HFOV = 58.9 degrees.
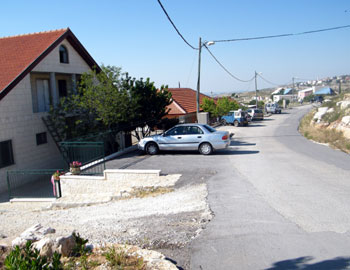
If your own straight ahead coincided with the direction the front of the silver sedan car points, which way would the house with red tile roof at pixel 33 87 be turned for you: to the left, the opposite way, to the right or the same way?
the opposite way

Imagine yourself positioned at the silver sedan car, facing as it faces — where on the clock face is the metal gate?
The metal gate is roughly at 10 o'clock from the silver sedan car.

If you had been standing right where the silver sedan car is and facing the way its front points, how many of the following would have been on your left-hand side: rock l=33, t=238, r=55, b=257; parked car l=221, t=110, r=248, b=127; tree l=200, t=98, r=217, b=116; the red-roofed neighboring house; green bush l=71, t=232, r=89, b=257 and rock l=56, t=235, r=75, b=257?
3

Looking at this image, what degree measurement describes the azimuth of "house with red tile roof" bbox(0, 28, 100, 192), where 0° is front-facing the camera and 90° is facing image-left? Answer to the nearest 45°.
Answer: approximately 315°

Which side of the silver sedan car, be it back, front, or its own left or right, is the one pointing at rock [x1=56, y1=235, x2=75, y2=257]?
left

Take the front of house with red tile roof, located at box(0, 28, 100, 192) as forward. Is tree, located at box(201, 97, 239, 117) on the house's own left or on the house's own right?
on the house's own left

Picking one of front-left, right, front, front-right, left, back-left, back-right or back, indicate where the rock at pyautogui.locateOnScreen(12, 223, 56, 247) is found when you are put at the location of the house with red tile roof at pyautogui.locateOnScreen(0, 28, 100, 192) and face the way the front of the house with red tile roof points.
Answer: front-right

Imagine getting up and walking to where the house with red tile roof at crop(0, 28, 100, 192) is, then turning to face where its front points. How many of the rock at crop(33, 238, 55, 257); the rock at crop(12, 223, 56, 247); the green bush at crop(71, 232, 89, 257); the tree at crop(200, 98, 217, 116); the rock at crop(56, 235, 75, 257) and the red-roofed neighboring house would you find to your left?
2

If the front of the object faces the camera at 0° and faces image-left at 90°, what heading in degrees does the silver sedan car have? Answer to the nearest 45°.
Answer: approximately 90°

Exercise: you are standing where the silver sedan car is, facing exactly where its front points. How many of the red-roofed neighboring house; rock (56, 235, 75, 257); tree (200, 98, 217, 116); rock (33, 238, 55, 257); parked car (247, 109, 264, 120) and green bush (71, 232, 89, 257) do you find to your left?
3

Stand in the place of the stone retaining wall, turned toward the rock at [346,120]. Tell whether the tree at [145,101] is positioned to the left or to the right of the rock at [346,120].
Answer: left

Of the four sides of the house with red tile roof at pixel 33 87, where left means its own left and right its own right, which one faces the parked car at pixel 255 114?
left

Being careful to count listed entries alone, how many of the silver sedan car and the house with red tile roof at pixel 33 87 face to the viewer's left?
1

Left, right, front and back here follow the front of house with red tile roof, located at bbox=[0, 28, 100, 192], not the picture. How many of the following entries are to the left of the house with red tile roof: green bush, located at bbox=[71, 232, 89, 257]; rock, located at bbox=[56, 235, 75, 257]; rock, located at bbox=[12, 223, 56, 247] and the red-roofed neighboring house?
1

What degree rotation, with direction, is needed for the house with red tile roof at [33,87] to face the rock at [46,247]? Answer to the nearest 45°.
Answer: approximately 45° to its right

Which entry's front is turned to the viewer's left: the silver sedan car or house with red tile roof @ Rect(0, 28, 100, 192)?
the silver sedan car

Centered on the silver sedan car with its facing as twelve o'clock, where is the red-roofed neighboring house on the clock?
The red-roofed neighboring house is roughly at 3 o'clock from the silver sedan car.

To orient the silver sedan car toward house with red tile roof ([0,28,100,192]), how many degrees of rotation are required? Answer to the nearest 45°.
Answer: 0° — it already faces it

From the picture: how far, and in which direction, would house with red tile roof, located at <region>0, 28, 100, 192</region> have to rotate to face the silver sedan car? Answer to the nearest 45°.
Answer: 0° — it already faces it
